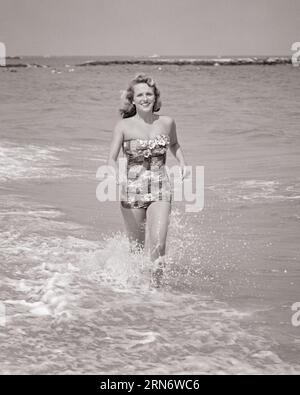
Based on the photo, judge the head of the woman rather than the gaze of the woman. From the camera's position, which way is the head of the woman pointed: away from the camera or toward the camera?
toward the camera

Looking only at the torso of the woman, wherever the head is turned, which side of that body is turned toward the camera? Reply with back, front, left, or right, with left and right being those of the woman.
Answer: front
